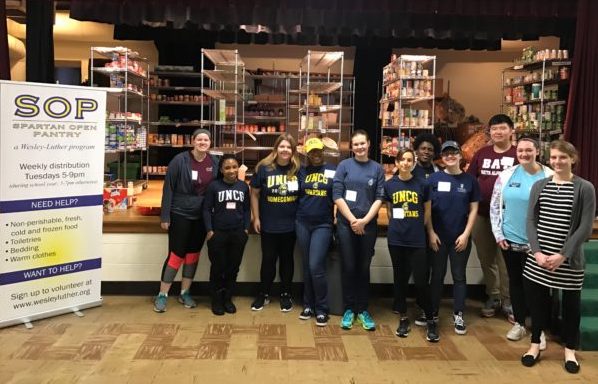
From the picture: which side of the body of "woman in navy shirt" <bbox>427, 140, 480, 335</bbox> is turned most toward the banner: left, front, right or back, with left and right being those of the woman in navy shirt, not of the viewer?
right

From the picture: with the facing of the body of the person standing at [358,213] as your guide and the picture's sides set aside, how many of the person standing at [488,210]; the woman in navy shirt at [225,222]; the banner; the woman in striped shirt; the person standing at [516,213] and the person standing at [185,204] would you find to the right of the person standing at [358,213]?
3

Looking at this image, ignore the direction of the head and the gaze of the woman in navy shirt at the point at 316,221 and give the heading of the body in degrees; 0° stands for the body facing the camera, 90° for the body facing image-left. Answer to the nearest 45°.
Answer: approximately 0°
